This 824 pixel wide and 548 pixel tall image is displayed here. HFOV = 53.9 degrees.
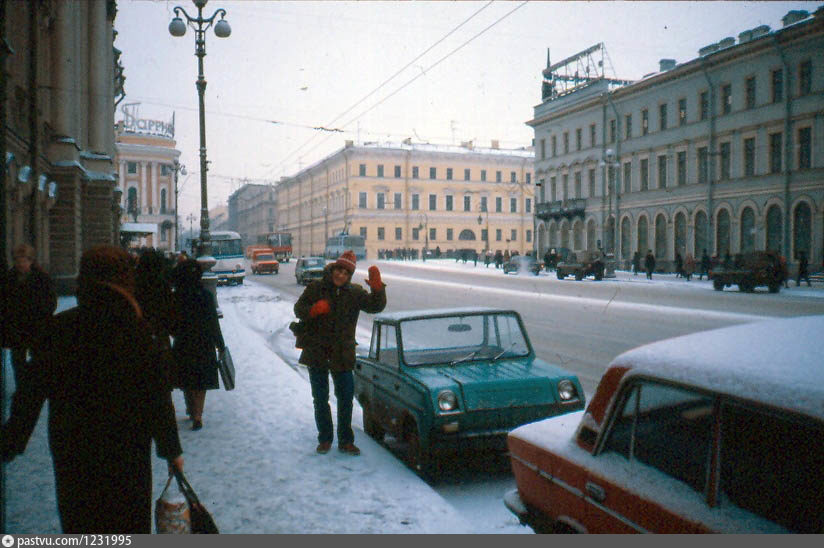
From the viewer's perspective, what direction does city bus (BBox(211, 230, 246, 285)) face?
toward the camera

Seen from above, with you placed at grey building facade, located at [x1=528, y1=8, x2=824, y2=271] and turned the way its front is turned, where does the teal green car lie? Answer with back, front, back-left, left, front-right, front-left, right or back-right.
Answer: front-left

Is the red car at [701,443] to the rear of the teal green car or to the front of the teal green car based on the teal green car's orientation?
to the front

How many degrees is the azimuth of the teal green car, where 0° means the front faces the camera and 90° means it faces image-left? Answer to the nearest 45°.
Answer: approximately 315°

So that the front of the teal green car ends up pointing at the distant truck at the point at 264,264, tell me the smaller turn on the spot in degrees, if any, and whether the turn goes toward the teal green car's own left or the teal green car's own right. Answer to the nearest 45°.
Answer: approximately 135° to the teal green car's own left

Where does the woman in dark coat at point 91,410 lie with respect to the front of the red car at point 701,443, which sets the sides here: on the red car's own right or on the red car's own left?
on the red car's own right

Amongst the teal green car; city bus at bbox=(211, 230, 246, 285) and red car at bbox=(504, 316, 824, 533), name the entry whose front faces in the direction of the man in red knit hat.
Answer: the city bus

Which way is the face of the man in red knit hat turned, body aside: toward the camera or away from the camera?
toward the camera

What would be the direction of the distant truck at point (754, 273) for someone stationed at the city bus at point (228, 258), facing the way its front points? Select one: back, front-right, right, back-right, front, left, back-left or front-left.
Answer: front-left

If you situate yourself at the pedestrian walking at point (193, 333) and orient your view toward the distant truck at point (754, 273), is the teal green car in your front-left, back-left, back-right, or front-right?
front-right

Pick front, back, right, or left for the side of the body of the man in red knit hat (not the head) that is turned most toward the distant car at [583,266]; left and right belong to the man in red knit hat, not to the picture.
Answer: back

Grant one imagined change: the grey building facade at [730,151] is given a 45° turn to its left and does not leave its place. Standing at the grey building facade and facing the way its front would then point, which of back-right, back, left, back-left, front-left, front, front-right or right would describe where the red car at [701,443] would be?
front

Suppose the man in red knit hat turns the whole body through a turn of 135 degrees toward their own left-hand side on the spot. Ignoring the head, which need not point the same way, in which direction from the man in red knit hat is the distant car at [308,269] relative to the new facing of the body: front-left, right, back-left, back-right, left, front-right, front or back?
front-left

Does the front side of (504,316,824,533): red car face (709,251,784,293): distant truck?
no

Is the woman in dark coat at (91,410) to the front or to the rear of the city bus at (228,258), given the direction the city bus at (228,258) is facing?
to the front

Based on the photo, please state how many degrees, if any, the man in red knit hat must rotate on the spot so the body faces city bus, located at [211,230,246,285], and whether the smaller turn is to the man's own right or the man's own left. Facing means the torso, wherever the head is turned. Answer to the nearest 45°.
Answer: approximately 180°

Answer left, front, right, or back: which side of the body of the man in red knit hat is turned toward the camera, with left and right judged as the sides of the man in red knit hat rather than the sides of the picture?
front

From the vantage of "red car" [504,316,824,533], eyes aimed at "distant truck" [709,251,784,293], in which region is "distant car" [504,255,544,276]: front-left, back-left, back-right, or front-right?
front-left

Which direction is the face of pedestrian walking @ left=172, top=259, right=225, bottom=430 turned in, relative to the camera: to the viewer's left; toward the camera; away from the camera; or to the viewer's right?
away from the camera

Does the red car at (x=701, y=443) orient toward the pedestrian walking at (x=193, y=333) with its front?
no
